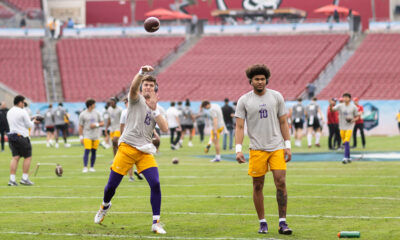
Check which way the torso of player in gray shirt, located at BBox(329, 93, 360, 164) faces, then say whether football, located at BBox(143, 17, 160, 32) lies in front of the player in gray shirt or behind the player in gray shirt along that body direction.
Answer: in front

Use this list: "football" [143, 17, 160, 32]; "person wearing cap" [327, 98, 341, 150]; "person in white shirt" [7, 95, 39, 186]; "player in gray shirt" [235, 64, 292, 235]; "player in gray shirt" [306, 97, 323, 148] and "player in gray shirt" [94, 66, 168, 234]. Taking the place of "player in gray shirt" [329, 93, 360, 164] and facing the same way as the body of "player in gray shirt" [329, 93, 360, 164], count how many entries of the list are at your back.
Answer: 2

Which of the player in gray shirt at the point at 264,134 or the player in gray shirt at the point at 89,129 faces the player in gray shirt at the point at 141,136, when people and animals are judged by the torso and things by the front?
the player in gray shirt at the point at 89,129

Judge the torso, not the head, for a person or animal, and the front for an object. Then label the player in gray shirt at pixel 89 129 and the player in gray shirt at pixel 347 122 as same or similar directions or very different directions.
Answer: same or similar directions

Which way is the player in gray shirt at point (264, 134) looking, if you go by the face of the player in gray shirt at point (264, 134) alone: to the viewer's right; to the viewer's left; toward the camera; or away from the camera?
toward the camera

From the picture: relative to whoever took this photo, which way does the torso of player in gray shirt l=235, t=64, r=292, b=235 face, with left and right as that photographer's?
facing the viewer

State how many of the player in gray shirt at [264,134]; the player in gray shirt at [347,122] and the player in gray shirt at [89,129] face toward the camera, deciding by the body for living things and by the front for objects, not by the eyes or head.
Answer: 3

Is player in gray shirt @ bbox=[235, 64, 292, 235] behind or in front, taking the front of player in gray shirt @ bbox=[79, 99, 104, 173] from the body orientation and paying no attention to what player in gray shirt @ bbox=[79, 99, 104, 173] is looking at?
in front

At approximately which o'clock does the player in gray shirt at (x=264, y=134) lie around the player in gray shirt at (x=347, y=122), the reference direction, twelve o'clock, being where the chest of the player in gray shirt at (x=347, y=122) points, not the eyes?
the player in gray shirt at (x=264, y=134) is roughly at 12 o'clock from the player in gray shirt at (x=347, y=122).

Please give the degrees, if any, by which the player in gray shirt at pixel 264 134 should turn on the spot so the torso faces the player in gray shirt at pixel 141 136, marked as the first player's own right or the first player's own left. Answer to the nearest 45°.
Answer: approximately 90° to the first player's own right

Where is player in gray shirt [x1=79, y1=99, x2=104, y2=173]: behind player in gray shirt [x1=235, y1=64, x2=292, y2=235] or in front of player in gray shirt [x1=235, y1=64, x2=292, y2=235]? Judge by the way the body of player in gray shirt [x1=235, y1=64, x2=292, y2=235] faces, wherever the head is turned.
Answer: behind

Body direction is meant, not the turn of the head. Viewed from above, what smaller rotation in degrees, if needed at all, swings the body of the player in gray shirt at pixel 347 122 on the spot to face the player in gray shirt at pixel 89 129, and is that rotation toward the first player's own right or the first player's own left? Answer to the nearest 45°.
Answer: approximately 90° to the first player's own right

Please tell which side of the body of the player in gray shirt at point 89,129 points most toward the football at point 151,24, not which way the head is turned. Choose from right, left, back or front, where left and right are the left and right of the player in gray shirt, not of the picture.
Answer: front
